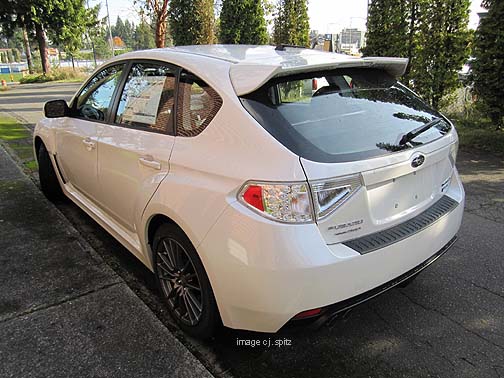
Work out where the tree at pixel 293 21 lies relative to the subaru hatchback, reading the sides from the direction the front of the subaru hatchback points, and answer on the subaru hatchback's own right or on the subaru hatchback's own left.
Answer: on the subaru hatchback's own right

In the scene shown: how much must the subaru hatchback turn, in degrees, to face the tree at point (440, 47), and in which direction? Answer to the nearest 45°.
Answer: approximately 90° to its right

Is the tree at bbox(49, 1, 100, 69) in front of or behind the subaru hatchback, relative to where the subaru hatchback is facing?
in front

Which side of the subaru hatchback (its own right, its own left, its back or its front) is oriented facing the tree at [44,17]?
front

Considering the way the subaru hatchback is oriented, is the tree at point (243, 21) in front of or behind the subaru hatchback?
in front

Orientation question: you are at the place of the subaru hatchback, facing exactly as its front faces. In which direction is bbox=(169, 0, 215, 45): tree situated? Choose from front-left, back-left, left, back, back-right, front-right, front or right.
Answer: front-right

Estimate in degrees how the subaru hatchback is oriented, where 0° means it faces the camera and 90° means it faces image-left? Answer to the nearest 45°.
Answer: approximately 135°

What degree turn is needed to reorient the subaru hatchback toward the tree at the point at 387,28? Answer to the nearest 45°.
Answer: approximately 45° to its right

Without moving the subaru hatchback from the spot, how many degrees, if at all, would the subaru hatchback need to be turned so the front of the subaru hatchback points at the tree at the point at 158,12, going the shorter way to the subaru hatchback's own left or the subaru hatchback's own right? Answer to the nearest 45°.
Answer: approximately 45° to the subaru hatchback's own right
